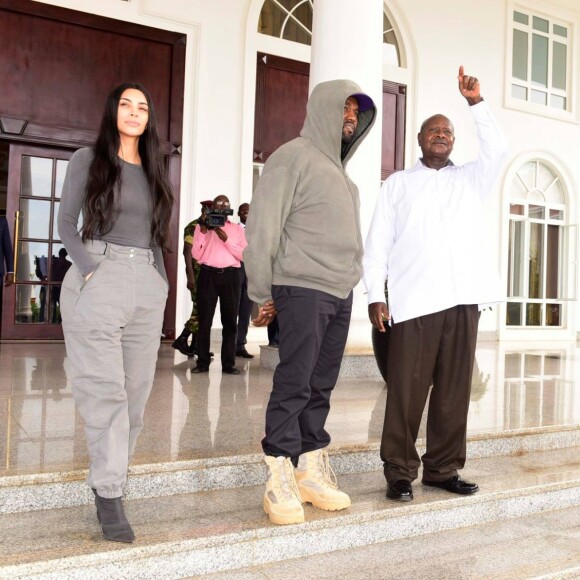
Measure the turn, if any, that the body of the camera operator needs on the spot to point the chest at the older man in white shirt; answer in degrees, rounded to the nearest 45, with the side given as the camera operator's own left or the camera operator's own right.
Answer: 0° — they already face them

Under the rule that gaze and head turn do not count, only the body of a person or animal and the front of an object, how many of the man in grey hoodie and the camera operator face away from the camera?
0

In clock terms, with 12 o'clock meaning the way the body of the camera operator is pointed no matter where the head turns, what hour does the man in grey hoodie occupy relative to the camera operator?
The man in grey hoodie is roughly at 12 o'clock from the camera operator.

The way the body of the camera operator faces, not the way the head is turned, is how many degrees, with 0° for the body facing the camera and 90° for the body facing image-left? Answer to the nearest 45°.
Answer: approximately 0°

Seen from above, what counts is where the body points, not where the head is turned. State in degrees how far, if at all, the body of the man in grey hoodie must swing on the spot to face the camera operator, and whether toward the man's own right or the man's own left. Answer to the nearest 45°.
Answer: approximately 135° to the man's own left

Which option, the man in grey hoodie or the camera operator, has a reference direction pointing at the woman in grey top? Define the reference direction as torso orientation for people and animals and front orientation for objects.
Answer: the camera operator

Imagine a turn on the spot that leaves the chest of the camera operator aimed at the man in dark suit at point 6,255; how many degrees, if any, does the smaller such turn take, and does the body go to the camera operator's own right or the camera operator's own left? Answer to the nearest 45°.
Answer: approximately 135° to the camera operator's own right

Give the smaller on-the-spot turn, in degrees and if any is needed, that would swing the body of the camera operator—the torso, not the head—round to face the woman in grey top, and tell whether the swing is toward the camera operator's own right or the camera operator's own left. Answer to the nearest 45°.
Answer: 0° — they already face them

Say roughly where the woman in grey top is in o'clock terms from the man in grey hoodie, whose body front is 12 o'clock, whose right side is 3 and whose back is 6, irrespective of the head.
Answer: The woman in grey top is roughly at 4 o'clock from the man in grey hoodie.

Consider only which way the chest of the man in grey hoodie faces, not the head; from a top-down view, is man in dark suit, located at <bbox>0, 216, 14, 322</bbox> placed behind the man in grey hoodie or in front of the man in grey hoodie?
behind
